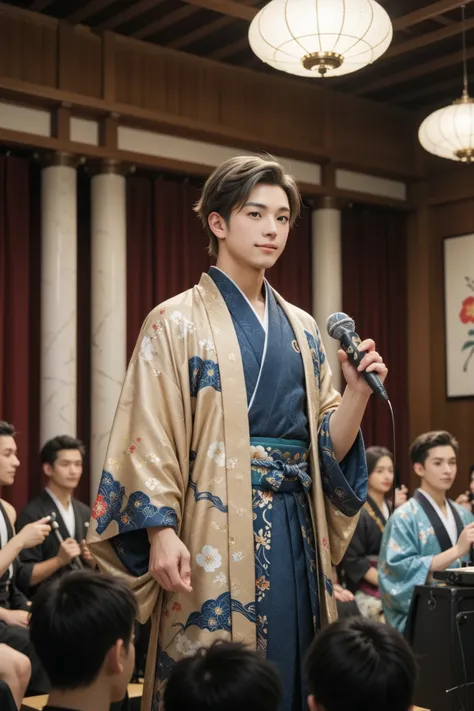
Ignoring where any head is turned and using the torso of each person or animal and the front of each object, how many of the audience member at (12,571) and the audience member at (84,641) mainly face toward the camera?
0

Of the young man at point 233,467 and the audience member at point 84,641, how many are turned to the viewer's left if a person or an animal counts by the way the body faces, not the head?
0

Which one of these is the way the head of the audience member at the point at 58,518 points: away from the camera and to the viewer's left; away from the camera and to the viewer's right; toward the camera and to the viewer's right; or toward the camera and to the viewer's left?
toward the camera and to the viewer's right

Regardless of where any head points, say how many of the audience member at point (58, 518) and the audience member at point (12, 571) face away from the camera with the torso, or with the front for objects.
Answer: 0

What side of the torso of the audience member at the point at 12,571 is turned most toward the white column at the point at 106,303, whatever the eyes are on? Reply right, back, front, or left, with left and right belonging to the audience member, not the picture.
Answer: left

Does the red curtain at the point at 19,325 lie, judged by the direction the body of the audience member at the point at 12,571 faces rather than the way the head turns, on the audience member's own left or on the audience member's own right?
on the audience member's own left

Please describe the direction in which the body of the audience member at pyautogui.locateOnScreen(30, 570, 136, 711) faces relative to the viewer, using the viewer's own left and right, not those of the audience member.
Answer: facing away from the viewer and to the right of the viewer

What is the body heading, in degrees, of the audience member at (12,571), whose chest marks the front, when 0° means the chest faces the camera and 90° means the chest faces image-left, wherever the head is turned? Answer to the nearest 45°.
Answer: approximately 270°

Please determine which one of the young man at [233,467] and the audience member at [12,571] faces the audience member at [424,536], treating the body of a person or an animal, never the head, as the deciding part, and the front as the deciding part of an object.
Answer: the audience member at [12,571]

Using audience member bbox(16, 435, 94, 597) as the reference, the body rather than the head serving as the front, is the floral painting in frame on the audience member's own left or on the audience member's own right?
on the audience member's own left
